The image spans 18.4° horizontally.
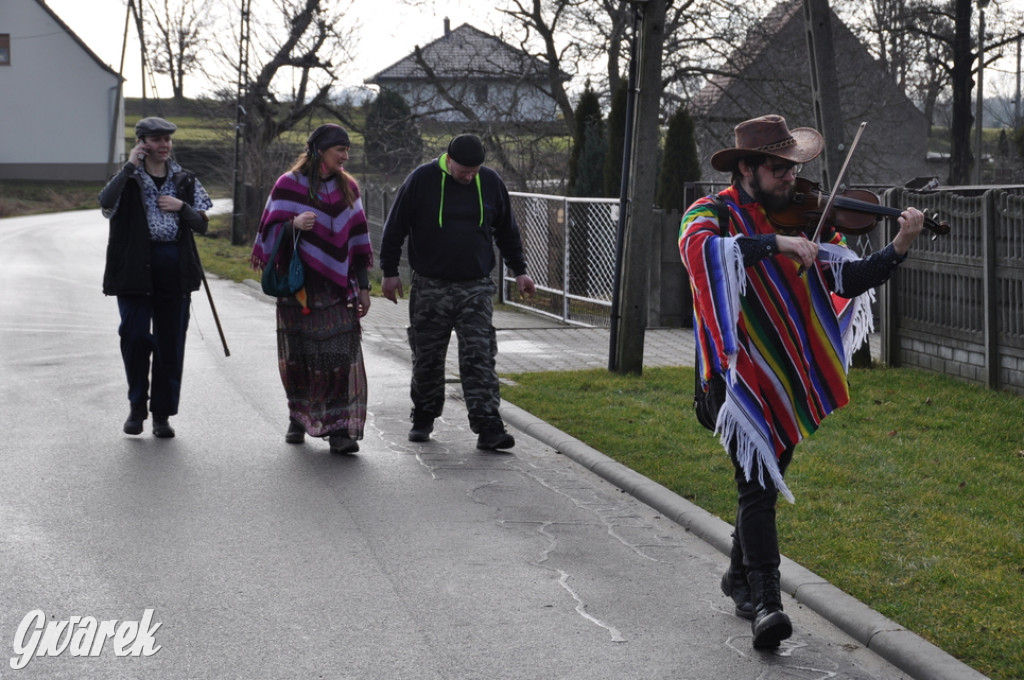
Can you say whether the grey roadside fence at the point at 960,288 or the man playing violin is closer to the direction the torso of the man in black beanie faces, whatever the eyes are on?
the man playing violin

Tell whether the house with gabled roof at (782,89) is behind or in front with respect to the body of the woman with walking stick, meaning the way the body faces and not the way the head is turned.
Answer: behind

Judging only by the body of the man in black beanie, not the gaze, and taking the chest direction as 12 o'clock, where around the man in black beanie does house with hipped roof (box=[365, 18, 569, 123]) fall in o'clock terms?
The house with hipped roof is roughly at 6 o'clock from the man in black beanie.

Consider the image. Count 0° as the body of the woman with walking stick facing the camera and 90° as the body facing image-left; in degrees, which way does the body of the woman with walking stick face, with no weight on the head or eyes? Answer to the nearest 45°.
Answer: approximately 0°

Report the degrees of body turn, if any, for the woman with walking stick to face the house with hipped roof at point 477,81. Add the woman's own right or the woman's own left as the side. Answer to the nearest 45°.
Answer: approximately 180°

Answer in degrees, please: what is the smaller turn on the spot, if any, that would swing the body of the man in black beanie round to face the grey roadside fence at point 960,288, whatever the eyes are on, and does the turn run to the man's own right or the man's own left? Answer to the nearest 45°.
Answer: approximately 135° to the man's own left

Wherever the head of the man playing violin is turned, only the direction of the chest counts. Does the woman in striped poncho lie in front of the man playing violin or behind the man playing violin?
behind

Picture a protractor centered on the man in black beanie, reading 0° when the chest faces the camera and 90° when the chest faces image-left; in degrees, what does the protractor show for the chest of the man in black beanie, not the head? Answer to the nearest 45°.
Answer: approximately 0°

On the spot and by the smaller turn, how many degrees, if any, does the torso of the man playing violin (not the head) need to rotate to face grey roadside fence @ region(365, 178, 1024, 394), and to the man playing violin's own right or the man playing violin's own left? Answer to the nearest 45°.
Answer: approximately 135° to the man playing violin's own left
